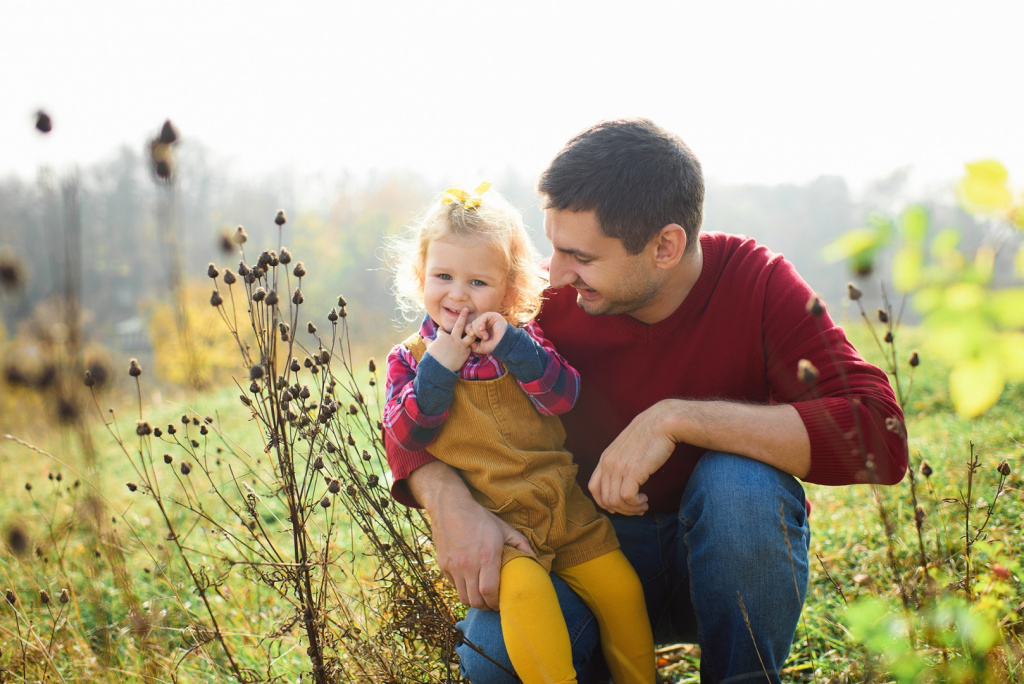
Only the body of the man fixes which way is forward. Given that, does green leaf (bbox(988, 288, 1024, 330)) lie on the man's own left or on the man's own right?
on the man's own left

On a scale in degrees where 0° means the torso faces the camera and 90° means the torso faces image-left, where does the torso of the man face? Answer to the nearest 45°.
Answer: approximately 45°

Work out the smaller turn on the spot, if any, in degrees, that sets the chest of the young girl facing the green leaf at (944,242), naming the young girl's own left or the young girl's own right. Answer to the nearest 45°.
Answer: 0° — they already face it

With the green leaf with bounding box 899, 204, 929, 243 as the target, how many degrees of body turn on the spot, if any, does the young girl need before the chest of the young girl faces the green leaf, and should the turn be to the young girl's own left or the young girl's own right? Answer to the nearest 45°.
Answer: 0° — they already face it

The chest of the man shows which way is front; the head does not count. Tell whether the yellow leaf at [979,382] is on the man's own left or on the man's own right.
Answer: on the man's own left

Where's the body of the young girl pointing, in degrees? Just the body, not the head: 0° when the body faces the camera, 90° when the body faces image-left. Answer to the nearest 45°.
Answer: approximately 0°
